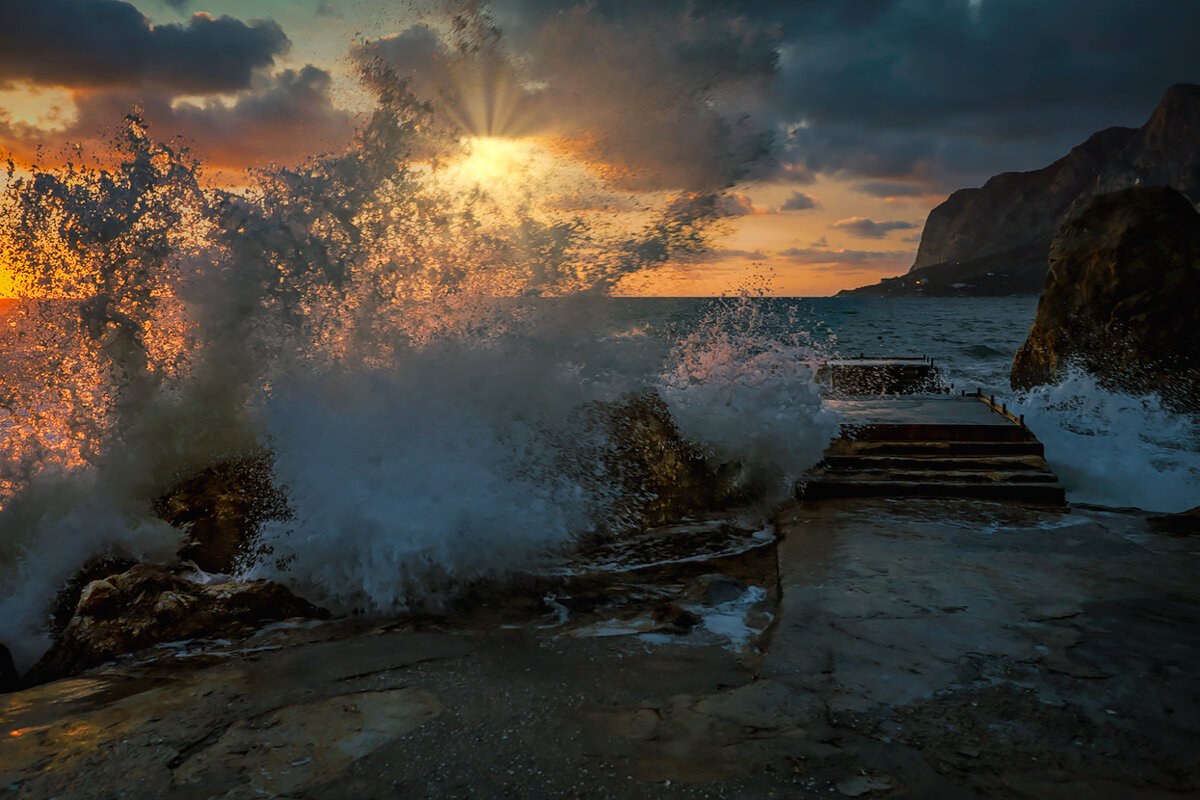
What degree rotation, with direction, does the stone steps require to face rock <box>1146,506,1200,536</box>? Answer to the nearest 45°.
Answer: approximately 45° to its left

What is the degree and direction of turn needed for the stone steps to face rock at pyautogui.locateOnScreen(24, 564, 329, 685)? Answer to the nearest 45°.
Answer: approximately 45° to its right

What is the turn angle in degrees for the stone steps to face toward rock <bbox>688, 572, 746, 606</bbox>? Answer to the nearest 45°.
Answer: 0° — it already faces it

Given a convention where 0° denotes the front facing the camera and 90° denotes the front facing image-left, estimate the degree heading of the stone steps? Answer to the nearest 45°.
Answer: approximately 0°

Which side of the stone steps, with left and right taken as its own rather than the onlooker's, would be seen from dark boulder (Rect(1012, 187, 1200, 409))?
back

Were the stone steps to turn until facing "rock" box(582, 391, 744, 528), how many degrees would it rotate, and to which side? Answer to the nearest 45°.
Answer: approximately 45° to its right

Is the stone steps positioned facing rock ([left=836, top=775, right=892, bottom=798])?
yes

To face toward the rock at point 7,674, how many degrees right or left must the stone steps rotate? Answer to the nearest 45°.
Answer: approximately 45° to its right

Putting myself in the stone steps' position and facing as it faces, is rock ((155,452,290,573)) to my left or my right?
on my right
